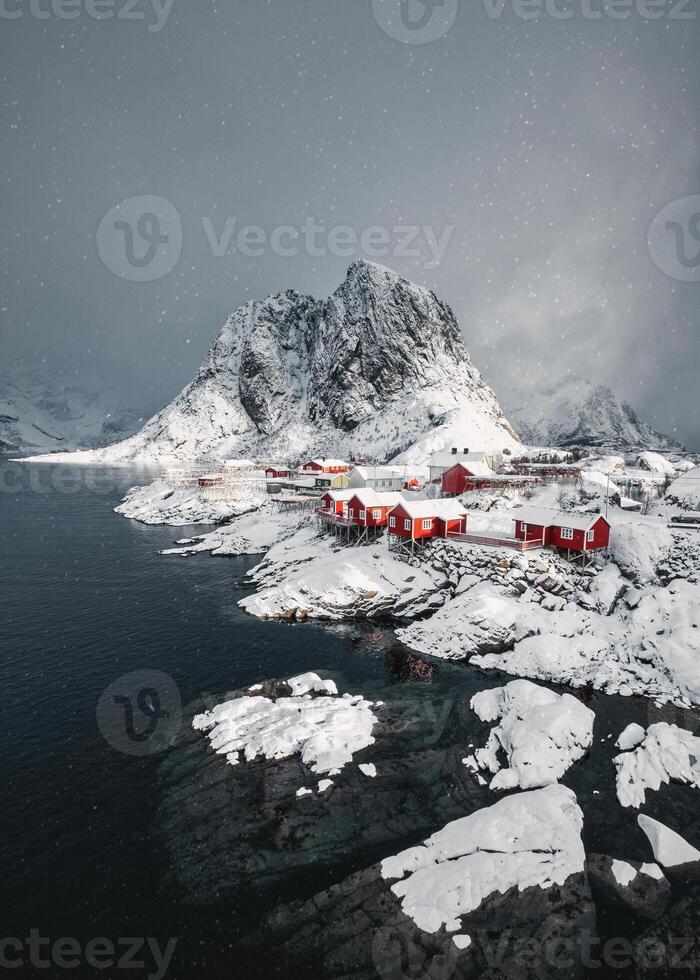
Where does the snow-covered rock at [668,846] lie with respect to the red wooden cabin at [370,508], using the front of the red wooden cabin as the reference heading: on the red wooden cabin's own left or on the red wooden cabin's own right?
on the red wooden cabin's own left

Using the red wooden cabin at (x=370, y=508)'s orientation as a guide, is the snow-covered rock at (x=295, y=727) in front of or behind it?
in front

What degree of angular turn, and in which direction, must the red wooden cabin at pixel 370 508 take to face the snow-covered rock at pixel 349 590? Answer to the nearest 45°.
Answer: approximately 45° to its left

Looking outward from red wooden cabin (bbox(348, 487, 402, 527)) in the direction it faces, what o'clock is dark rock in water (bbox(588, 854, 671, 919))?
The dark rock in water is roughly at 10 o'clock from the red wooden cabin.

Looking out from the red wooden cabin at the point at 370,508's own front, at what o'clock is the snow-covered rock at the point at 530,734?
The snow-covered rock is roughly at 10 o'clock from the red wooden cabin.

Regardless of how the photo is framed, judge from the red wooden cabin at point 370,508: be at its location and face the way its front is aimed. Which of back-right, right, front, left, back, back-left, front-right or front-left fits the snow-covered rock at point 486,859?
front-left

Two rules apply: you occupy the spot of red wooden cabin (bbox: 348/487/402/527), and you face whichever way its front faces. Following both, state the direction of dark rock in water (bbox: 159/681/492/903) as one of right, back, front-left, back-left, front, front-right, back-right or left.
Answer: front-left

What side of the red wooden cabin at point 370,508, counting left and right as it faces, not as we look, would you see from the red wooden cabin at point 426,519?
left

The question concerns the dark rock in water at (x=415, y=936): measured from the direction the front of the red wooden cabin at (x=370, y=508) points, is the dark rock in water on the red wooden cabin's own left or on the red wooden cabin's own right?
on the red wooden cabin's own left

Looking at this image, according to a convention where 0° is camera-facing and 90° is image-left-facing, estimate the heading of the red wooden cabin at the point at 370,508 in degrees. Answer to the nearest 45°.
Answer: approximately 45°
